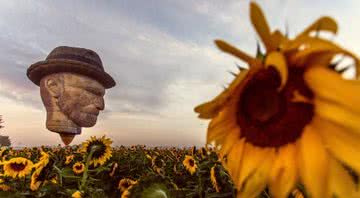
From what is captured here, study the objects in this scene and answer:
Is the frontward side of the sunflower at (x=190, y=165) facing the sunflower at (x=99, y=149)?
no

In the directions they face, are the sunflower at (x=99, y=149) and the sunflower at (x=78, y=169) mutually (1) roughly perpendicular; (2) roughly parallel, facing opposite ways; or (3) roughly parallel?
roughly parallel

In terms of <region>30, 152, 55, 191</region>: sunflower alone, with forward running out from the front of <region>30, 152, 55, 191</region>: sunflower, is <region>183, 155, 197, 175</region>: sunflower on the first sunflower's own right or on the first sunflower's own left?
on the first sunflower's own left

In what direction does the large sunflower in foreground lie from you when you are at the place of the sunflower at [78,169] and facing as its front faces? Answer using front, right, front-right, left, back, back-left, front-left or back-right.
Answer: front

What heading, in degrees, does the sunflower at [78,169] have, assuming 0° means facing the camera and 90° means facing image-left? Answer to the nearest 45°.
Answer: approximately 0°

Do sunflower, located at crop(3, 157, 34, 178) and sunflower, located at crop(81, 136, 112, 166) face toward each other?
no

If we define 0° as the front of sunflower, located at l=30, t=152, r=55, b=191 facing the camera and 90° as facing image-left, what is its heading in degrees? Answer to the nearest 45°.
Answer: approximately 315°

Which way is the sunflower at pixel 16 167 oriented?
toward the camera

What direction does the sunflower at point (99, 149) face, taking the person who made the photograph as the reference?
facing the viewer

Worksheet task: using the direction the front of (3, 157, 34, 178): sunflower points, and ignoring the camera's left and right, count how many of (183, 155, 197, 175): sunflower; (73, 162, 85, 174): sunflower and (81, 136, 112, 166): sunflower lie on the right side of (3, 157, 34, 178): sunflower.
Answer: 0

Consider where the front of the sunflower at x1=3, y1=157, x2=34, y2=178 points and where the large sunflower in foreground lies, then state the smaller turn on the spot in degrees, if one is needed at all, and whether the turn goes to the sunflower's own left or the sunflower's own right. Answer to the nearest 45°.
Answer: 0° — it already faces it

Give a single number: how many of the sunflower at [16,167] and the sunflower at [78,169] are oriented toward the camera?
2

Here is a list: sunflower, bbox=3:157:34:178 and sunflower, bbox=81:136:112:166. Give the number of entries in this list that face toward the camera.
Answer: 2

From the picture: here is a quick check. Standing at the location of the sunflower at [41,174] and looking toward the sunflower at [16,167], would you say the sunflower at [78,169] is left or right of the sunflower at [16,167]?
right
